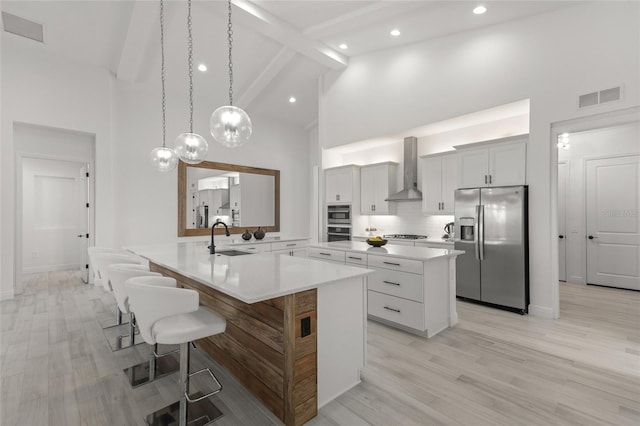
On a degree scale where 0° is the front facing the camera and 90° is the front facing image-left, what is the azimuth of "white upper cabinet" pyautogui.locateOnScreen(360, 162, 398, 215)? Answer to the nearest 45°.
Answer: approximately 45°

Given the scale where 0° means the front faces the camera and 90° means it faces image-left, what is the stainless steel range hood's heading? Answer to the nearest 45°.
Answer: approximately 45°

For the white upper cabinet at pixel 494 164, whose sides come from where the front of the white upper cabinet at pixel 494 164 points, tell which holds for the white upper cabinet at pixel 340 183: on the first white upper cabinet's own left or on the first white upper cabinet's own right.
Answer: on the first white upper cabinet's own right

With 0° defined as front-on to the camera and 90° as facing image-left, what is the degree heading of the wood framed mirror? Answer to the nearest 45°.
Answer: approximately 315°

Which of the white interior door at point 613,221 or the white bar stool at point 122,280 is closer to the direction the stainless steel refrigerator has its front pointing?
the white bar stool

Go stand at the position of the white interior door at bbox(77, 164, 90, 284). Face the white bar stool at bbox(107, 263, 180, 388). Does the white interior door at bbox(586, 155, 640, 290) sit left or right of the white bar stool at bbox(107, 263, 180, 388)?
left
